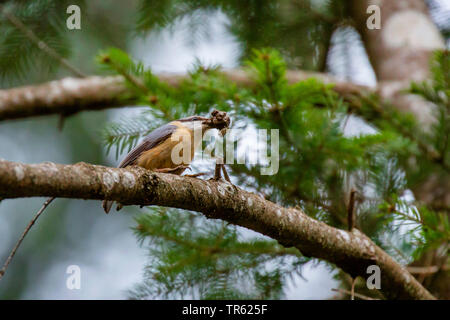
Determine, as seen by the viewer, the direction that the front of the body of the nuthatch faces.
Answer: to the viewer's right

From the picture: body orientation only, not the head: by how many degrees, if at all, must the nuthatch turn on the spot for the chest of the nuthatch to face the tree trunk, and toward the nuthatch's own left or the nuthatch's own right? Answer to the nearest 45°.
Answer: approximately 45° to the nuthatch's own left

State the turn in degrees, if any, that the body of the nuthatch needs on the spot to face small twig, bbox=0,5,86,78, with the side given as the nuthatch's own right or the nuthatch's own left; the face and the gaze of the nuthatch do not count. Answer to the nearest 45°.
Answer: approximately 135° to the nuthatch's own left

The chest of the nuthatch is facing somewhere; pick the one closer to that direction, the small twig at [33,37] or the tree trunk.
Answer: the tree trunk
